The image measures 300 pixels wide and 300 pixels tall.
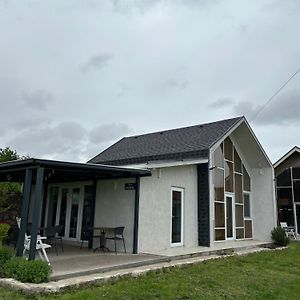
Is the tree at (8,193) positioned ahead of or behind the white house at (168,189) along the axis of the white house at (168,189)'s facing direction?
behind

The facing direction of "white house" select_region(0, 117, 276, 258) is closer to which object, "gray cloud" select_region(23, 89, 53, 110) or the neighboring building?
the neighboring building

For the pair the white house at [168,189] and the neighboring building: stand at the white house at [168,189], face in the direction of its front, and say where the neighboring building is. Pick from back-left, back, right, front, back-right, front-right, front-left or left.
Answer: left

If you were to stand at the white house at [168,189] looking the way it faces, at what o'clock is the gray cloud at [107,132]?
The gray cloud is roughly at 7 o'clock from the white house.

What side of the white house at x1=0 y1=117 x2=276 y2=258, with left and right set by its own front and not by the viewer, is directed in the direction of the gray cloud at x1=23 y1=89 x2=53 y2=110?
back

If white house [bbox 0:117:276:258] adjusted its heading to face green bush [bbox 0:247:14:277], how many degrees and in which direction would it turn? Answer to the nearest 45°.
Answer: approximately 90° to its right

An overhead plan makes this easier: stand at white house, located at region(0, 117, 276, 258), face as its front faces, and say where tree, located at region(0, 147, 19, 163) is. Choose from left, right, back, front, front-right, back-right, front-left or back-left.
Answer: back

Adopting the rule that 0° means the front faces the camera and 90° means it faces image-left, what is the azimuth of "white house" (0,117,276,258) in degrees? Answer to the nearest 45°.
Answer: approximately 315°
